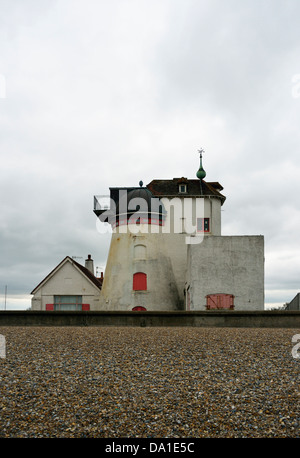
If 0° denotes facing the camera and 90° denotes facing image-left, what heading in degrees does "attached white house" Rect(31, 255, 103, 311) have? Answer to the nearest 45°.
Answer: approximately 0°
